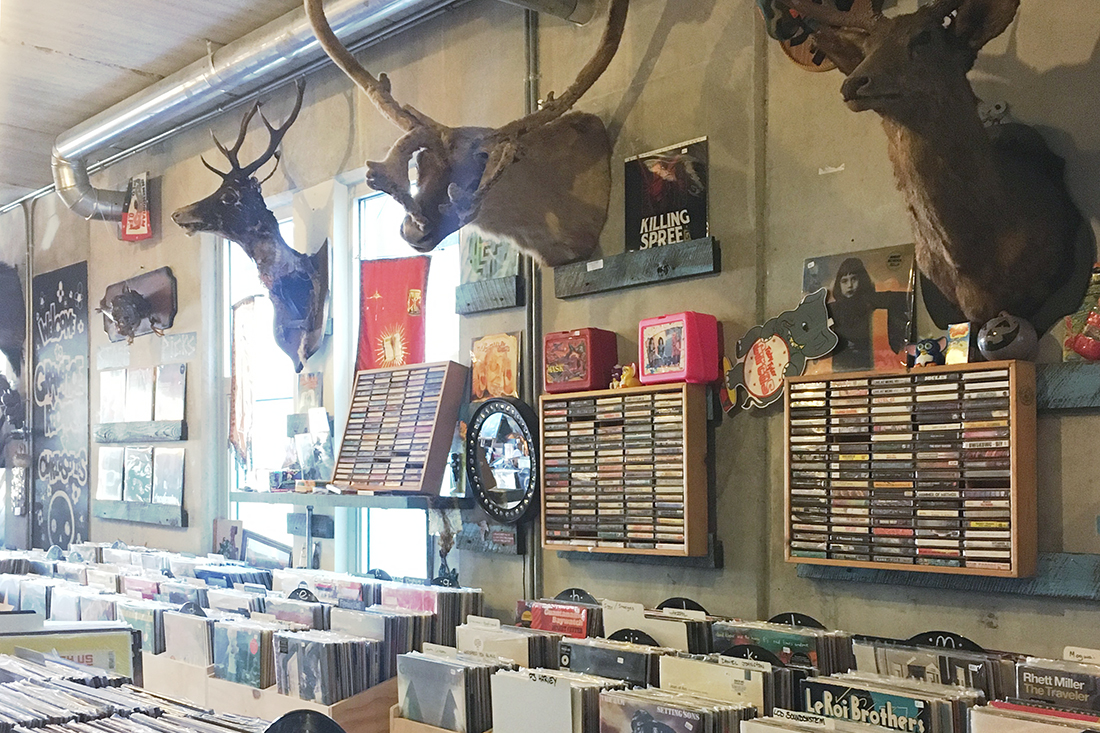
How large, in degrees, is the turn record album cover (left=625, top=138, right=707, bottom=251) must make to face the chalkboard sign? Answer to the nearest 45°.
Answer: approximately 90° to its right

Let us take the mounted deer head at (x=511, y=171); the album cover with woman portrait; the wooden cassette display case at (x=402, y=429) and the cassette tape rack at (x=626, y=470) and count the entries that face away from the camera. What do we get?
0

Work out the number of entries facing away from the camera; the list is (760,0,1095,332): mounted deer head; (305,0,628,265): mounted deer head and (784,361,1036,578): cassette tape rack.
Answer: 0

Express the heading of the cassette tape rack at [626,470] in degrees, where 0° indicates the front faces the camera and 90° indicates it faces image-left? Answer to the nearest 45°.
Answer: approximately 45°

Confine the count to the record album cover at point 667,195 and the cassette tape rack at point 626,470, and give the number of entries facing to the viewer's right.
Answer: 0

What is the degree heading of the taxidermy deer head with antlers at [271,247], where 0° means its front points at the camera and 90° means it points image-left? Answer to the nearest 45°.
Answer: approximately 90°

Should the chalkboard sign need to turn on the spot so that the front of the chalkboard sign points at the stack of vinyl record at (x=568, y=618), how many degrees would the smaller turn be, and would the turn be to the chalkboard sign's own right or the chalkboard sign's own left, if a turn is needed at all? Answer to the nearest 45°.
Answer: approximately 45° to the chalkboard sign's own left
